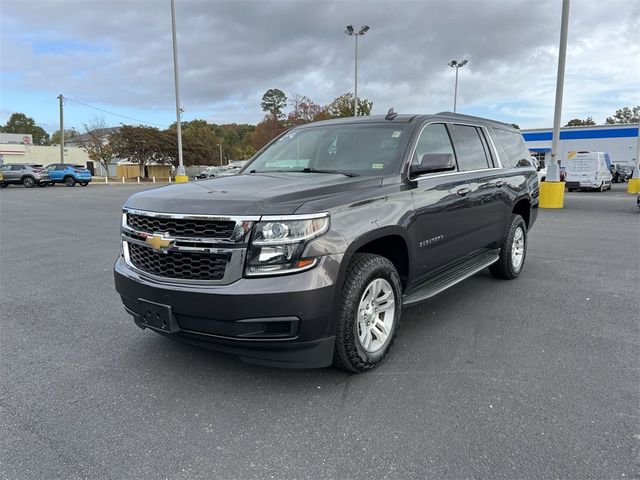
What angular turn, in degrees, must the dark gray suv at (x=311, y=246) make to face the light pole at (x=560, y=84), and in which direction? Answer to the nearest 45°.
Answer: approximately 180°

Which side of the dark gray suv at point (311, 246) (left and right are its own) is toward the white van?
back

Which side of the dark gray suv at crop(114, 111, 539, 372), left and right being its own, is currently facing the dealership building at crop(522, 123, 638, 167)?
back

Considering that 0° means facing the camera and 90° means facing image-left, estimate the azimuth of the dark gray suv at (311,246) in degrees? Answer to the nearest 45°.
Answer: approximately 45°

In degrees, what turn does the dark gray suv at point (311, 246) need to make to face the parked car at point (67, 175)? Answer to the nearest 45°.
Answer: approximately 90° to its right
